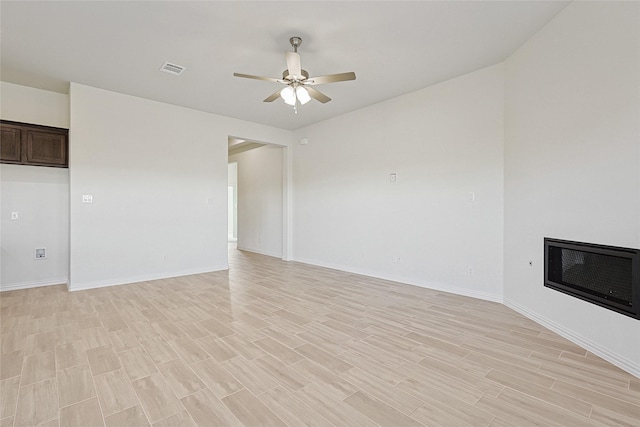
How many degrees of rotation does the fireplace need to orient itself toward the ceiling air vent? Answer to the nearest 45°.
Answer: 0° — it already faces it

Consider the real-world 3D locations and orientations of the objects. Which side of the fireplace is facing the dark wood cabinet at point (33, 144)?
front

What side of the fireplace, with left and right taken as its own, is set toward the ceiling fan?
front

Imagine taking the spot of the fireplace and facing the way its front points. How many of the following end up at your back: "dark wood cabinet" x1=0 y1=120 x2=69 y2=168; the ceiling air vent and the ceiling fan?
0

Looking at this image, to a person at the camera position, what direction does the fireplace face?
facing the viewer and to the left of the viewer
